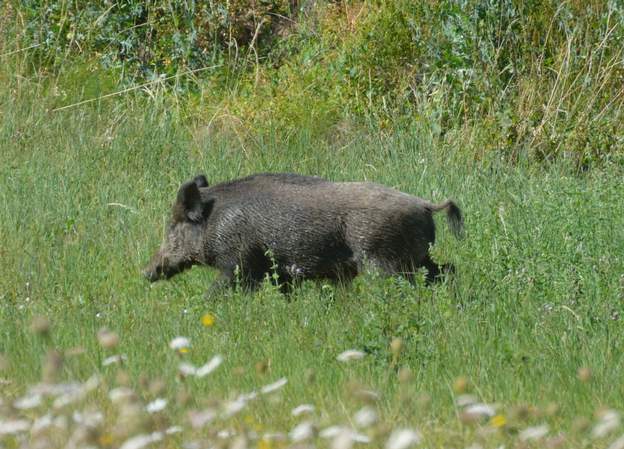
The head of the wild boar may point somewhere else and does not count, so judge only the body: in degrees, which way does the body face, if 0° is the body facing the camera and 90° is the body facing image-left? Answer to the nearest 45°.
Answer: approximately 90°
